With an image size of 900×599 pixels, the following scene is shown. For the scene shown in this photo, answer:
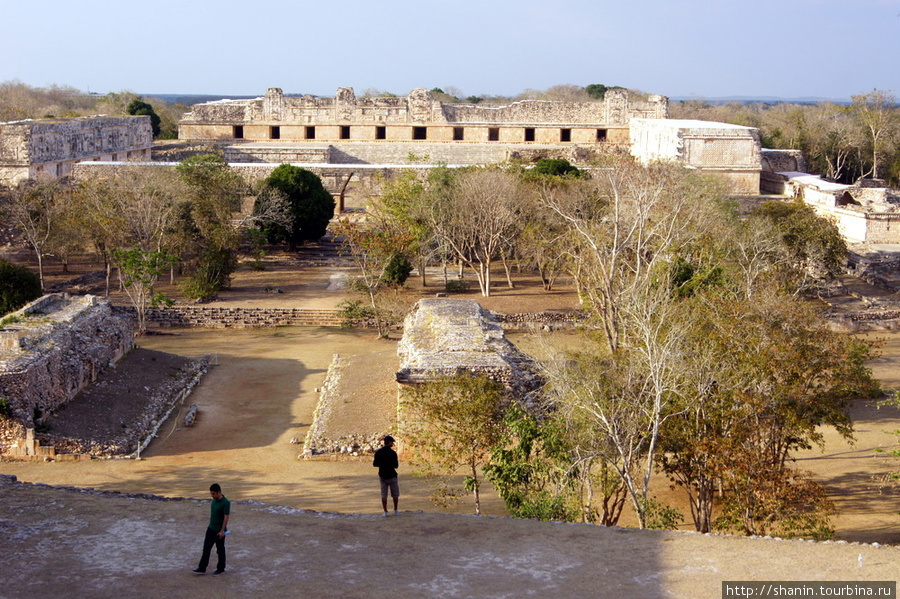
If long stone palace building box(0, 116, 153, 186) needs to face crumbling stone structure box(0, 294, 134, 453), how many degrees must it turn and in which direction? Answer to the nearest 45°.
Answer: approximately 45° to its right

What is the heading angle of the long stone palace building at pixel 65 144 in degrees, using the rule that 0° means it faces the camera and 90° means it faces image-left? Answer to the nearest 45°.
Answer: approximately 315°

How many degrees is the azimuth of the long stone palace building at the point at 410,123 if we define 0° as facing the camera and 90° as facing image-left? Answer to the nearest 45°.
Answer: approximately 0°

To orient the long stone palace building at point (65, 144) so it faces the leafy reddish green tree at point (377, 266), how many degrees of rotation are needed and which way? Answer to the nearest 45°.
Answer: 0° — it already faces it

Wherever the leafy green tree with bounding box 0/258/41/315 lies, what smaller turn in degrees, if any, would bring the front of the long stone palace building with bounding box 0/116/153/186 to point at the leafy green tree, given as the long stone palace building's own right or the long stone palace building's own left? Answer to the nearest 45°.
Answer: approximately 45° to the long stone palace building's own right
